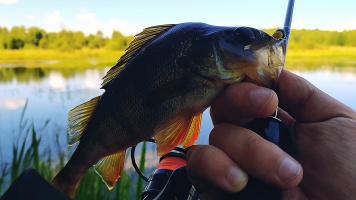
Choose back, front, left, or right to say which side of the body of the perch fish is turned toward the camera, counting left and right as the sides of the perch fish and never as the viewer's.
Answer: right
